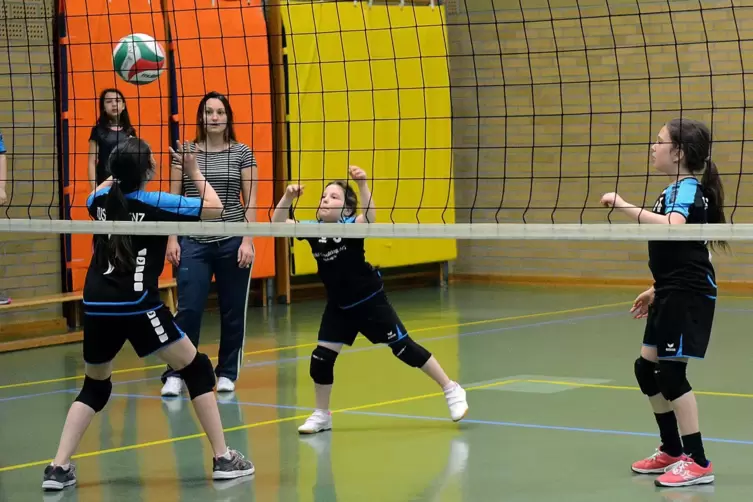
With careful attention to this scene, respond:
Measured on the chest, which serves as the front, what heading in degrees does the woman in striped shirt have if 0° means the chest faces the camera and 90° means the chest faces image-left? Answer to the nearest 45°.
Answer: approximately 0°

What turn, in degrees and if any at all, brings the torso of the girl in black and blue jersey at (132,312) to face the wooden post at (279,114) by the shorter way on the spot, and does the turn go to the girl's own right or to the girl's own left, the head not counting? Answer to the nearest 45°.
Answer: approximately 45° to the girl's own left

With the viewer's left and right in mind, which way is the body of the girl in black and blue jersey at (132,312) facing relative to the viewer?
facing away from the viewer and to the right of the viewer

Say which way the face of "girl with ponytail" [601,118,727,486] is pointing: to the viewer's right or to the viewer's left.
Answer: to the viewer's left

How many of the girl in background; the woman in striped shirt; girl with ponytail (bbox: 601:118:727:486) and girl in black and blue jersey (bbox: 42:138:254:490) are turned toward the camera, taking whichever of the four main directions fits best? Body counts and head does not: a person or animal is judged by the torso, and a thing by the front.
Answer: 2

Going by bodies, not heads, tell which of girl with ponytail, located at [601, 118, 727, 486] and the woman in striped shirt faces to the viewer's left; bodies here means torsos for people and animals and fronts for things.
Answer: the girl with ponytail

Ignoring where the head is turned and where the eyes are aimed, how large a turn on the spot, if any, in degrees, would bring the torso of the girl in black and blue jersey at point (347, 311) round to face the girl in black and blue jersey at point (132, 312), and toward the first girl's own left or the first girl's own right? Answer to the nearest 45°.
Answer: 0° — they already face them
